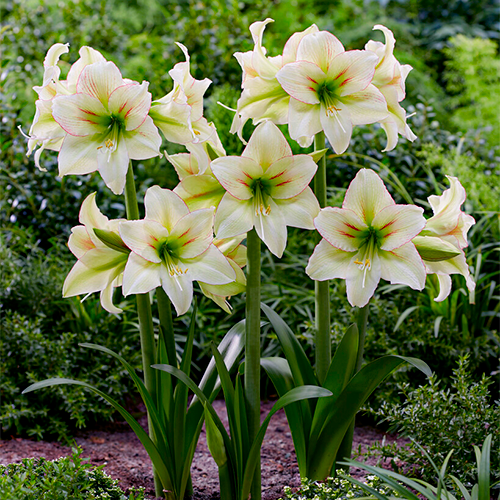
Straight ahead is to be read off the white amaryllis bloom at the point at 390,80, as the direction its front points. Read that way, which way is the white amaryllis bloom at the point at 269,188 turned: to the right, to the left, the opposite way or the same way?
to the right

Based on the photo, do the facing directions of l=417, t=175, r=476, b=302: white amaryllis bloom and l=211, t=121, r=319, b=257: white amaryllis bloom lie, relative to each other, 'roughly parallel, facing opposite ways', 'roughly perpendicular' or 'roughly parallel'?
roughly perpendicular

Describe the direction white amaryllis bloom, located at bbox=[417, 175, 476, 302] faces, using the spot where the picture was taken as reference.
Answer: facing to the right of the viewer

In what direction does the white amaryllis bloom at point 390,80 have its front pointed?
to the viewer's right

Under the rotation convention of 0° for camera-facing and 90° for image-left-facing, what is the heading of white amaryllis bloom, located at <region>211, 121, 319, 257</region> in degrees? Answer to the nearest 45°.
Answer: approximately 0°
